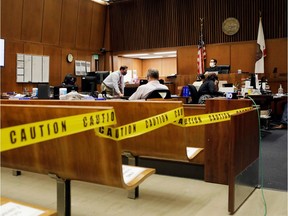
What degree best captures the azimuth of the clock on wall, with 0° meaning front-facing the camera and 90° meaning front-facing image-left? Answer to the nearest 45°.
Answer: approximately 315°

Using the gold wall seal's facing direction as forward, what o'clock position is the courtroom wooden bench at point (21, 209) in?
The courtroom wooden bench is roughly at 12 o'clock from the gold wall seal.

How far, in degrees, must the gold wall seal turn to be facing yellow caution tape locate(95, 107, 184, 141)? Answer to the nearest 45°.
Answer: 0° — it already faces it

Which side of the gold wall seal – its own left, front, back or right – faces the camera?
front

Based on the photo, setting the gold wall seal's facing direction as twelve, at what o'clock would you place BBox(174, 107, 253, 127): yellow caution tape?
The yellow caution tape is roughly at 12 o'clock from the gold wall seal.

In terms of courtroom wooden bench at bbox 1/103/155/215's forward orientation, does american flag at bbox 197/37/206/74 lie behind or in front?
in front

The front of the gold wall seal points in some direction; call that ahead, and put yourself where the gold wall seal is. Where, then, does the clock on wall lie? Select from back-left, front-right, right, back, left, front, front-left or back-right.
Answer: right
